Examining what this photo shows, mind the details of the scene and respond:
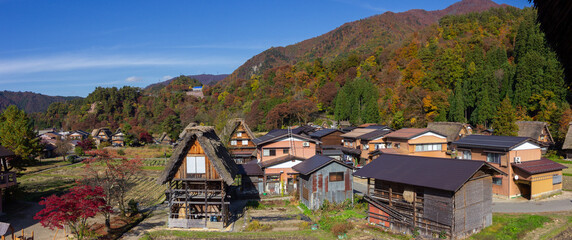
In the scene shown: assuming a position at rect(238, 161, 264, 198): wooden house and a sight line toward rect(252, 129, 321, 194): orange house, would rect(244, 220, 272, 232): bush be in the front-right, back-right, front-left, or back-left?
back-right

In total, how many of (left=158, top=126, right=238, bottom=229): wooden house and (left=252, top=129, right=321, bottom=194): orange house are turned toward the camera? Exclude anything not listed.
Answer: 2

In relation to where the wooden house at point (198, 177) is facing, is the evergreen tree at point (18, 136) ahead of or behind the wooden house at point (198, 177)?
behind

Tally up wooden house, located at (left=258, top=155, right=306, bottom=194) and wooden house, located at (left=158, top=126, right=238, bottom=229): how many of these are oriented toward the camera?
2

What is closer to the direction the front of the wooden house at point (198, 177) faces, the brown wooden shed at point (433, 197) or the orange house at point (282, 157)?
the brown wooden shed

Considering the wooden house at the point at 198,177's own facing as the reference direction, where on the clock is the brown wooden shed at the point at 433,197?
The brown wooden shed is roughly at 10 o'clock from the wooden house.

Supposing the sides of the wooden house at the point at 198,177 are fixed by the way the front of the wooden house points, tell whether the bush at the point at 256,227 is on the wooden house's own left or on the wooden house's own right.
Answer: on the wooden house's own left

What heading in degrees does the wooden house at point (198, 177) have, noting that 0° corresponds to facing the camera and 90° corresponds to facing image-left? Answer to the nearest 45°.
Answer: approximately 0°

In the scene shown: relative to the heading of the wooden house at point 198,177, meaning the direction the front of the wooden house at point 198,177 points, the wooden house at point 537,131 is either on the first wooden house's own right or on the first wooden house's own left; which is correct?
on the first wooden house's own left
